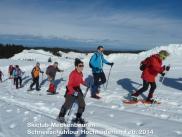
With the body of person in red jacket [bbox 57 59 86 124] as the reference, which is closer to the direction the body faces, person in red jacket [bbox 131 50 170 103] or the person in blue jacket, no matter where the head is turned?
the person in red jacket

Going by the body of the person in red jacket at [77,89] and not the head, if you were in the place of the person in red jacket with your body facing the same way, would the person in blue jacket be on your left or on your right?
on your left

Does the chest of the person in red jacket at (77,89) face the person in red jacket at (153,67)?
no
